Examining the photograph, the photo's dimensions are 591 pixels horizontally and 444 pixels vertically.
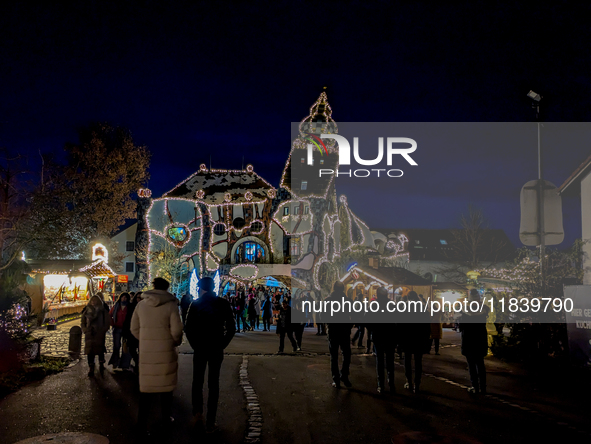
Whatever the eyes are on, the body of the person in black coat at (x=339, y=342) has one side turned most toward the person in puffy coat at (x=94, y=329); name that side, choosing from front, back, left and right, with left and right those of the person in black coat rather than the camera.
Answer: left

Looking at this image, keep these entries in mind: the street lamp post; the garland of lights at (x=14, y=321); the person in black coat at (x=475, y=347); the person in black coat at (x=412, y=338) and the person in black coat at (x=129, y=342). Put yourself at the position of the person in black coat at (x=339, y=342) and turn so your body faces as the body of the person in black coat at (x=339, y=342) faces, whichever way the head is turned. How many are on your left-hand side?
2

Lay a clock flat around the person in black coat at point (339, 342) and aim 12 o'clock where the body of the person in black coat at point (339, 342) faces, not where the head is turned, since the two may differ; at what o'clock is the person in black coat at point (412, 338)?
the person in black coat at point (412, 338) is roughly at 3 o'clock from the person in black coat at point (339, 342).

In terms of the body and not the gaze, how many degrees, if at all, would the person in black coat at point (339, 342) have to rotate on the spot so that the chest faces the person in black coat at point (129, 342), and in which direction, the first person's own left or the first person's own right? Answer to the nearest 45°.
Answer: approximately 90° to the first person's own left

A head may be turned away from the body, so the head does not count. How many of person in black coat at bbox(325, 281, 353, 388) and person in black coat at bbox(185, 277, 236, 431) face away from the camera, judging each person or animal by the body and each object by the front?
2

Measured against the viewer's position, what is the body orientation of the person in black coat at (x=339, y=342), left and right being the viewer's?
facing away from the viewer

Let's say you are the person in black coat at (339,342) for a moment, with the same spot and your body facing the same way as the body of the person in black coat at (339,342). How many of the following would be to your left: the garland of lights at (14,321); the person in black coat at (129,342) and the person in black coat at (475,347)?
2

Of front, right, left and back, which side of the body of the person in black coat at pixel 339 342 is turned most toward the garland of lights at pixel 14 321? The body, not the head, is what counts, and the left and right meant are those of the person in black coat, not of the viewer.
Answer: left

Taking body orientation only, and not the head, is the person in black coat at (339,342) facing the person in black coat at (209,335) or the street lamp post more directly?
the street lamp post

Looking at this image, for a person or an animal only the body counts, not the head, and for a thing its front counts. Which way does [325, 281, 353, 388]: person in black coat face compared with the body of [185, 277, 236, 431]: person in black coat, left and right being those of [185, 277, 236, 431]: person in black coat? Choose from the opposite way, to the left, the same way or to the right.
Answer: the same way

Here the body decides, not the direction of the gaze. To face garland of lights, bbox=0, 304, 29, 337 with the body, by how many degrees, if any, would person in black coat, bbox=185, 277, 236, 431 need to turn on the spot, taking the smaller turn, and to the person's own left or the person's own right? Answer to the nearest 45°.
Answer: approximately 45° to the person's own left

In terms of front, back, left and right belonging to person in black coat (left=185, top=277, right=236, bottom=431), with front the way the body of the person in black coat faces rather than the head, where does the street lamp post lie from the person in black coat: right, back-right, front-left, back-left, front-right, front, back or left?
front-right

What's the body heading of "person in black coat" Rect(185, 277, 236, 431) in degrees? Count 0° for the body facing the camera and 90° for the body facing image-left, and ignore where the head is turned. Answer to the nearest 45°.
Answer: approximately 180°
